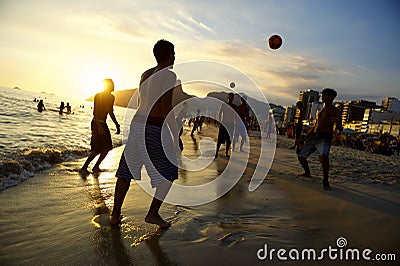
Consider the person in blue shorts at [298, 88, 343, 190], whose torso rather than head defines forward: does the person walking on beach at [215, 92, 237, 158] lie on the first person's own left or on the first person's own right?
on the first person's own right

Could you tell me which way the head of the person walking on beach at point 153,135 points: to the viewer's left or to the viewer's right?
to the viewer's right

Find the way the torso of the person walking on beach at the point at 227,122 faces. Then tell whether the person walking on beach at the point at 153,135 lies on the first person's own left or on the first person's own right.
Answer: on the first person's own right

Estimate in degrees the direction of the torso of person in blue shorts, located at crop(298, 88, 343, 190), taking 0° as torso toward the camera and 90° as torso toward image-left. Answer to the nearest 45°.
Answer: approximately 45°
